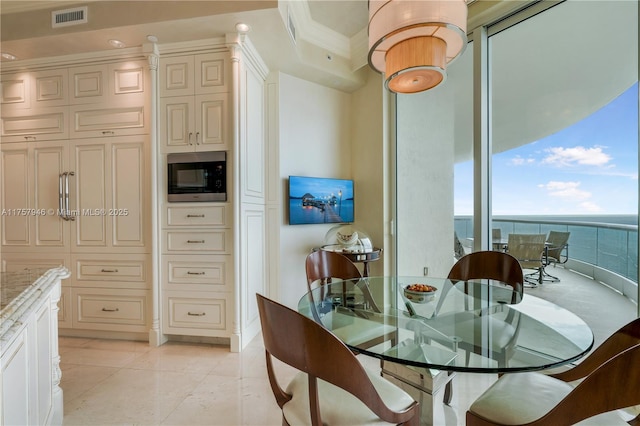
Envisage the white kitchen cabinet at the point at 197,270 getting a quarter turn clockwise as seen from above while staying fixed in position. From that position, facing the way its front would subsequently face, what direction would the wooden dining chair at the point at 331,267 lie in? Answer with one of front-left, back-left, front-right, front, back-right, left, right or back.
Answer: back-left

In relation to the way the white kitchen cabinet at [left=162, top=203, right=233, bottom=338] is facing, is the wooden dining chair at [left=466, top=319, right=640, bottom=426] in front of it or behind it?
in front

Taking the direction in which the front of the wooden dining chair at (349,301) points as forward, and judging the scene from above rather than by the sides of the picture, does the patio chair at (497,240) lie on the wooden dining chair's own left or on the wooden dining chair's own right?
on the wooden dining chair's own left

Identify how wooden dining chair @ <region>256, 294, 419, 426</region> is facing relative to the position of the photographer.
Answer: facing away from the viewer and to the right of the viewer

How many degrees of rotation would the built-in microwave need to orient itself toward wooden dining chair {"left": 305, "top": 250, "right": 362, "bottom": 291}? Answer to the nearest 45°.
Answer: approximately 45° to its left

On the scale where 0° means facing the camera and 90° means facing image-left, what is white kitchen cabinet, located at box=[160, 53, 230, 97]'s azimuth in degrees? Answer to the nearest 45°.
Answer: approximately 0°

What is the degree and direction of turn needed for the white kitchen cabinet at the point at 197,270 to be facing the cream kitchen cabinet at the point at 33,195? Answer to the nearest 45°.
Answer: approximately 135° to its right

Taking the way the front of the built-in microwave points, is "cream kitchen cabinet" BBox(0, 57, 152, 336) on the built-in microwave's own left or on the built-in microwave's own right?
on the built-in microwave's own right

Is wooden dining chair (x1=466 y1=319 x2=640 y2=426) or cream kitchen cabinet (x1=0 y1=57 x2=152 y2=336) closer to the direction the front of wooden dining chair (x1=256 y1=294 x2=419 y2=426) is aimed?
the wooden dining chair

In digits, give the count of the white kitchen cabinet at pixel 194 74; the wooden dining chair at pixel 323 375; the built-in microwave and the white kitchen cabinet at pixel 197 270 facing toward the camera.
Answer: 3
